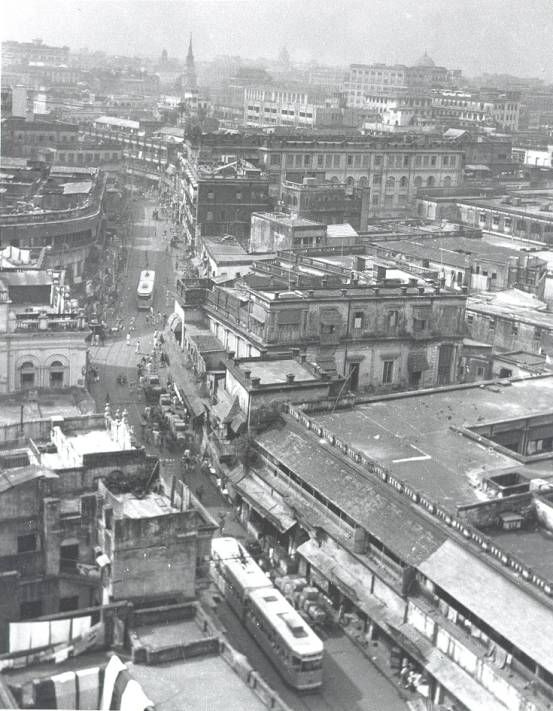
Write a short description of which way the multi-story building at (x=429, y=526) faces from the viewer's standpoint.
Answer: facing the viewer and to the left of the viewer

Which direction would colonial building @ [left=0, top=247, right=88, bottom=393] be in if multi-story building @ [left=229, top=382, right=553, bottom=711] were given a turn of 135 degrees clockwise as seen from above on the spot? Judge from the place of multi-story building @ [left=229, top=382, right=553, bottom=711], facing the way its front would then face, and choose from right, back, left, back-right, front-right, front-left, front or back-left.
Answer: front-left

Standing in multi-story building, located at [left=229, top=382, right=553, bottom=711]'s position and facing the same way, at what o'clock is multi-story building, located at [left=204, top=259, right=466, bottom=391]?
multi-story building, located at [left=204, top=259, right=466, bottom=391] is roughly at 4 o'clock from multi-story building, located at [left=229, top=382, right=553, bottom=711].
